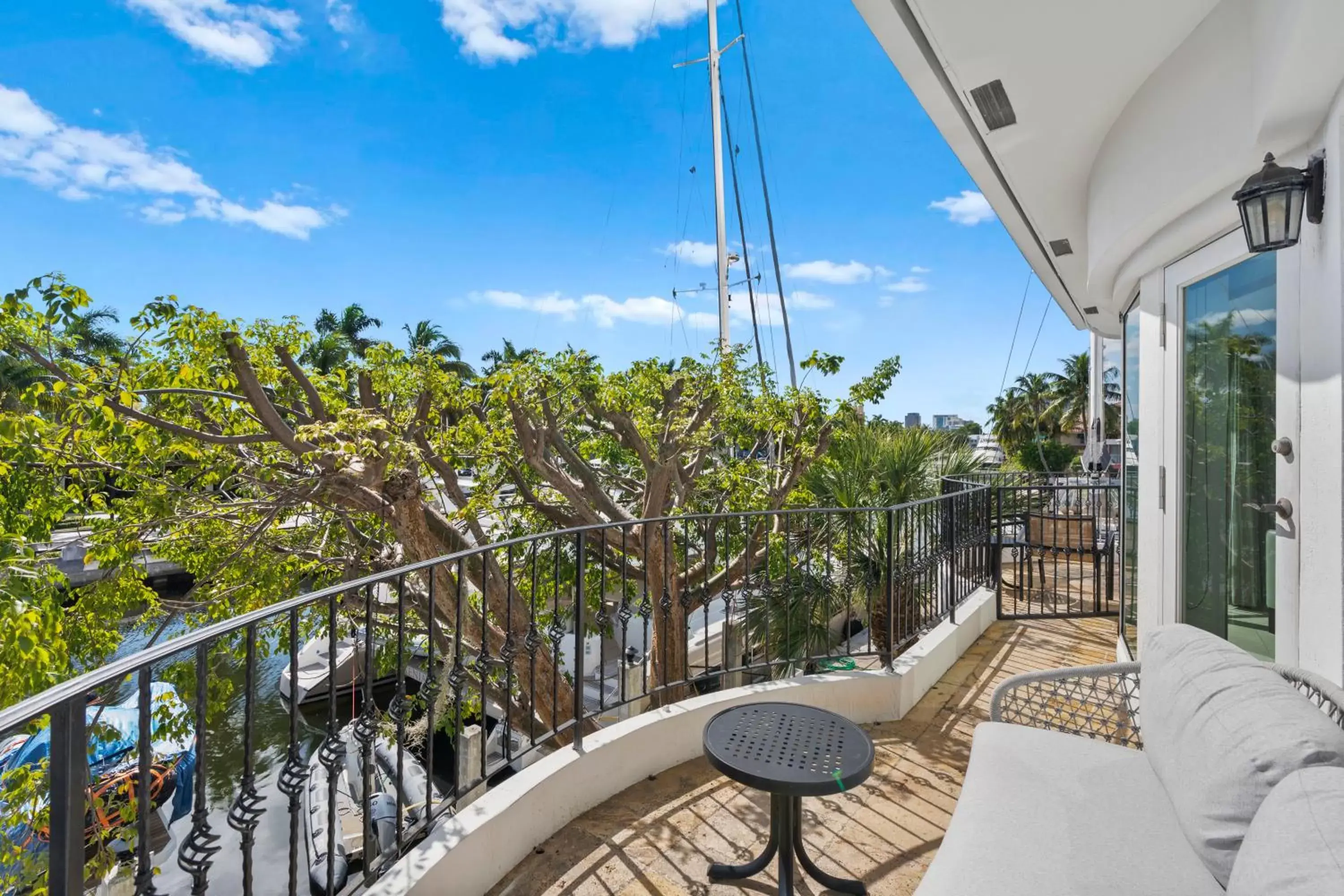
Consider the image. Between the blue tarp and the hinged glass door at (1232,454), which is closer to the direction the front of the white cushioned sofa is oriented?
the blue tarp

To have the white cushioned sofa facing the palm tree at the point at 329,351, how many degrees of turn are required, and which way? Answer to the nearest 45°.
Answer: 0° — it already faces it

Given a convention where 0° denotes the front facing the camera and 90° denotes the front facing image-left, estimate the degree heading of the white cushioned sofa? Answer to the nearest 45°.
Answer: approximately 90°

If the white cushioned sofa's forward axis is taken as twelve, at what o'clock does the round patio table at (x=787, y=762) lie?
The round patio table is roughly at 12 o'clock from the white cushioned sofa.

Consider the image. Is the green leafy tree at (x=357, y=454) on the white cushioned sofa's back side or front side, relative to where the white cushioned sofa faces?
on the front side

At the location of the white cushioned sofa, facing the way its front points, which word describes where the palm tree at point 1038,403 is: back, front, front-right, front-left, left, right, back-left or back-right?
right

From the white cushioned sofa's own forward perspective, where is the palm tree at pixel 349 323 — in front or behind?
in front

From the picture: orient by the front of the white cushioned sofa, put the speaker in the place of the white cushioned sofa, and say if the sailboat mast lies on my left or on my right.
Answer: on my right

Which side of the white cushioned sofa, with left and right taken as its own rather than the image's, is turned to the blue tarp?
front

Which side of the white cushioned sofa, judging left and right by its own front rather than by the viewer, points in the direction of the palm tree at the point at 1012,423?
right
